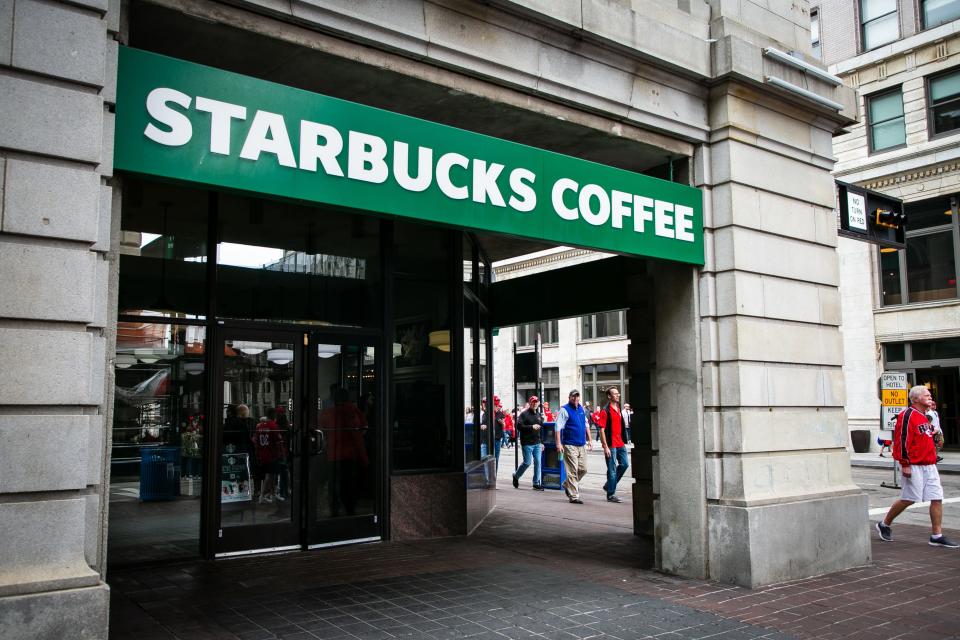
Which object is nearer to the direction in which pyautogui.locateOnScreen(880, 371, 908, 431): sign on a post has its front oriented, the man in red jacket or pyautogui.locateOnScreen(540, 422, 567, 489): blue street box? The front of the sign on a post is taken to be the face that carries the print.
the man in red jacket

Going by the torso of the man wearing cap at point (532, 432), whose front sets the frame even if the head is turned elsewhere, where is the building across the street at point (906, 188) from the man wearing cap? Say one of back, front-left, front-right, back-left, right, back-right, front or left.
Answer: left

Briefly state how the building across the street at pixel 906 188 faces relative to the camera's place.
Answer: facing the viewer and to the left of the viewer

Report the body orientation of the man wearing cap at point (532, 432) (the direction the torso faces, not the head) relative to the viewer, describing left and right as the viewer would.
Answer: facing the viewer and to the right of the viewer

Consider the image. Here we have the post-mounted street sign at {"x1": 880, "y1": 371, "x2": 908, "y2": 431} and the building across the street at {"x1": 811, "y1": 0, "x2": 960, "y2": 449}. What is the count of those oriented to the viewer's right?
0

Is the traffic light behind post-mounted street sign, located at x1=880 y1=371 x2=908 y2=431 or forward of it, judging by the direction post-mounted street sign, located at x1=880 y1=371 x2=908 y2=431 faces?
forward

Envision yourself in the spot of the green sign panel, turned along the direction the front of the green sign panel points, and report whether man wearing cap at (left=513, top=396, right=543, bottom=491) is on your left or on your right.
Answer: on your left

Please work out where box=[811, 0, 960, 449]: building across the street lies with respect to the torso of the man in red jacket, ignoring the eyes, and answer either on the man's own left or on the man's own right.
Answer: on the man's own left

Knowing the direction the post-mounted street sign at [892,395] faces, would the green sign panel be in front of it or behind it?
in front

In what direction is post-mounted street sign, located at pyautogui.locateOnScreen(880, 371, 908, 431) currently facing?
toward the camera

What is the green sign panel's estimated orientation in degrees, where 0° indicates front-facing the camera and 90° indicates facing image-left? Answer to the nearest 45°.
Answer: approximately 315°

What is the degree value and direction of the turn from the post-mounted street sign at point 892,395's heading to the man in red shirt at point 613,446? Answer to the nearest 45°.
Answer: approximately 45° to its right
